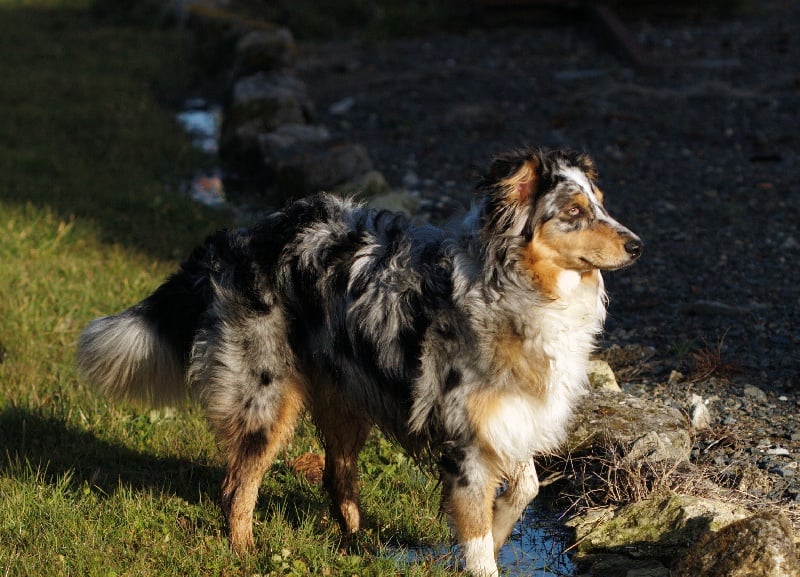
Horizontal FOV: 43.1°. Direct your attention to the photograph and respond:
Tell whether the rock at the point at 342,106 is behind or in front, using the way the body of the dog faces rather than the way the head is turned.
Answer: behind

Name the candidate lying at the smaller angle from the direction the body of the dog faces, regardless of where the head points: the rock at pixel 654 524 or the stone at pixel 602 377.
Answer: the rock

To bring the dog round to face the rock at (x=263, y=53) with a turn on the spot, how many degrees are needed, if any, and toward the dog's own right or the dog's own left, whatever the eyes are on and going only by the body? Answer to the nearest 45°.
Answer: approximately 135° to the dog's own left

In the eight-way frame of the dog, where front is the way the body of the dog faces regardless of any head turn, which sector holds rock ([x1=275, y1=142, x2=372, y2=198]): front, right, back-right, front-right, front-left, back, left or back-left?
back-left

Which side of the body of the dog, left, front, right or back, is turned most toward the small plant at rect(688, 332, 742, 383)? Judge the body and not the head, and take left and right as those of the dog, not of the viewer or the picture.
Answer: left

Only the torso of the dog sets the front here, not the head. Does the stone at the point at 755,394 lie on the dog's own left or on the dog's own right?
on the dog's own left

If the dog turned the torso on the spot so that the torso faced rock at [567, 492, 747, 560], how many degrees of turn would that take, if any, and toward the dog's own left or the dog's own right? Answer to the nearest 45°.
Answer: approximately 45° to the dog's own left

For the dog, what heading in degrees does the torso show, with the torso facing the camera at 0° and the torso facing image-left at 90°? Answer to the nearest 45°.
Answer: approximately 315°

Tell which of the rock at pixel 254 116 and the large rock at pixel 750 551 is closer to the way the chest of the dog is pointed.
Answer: the large rock

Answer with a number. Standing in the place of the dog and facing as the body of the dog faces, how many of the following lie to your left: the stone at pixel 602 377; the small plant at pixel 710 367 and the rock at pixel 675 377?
3

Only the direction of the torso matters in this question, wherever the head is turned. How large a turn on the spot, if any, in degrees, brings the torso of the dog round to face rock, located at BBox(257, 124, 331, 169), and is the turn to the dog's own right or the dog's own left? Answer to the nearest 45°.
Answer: approximately 135° to the dog's own left

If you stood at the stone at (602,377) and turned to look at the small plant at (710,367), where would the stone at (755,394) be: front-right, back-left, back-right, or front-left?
front-right
